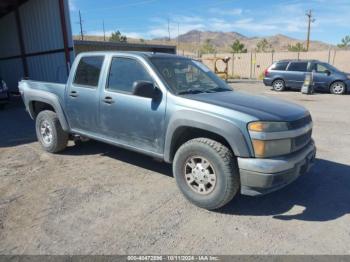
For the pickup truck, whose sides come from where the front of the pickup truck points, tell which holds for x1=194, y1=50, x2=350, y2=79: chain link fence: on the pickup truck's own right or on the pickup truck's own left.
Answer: on the pickup truck's own left

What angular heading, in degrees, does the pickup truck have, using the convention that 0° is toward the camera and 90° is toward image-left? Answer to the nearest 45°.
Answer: approximately 315°

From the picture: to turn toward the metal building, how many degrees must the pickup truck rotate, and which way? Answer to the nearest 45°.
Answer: approximately 180°
